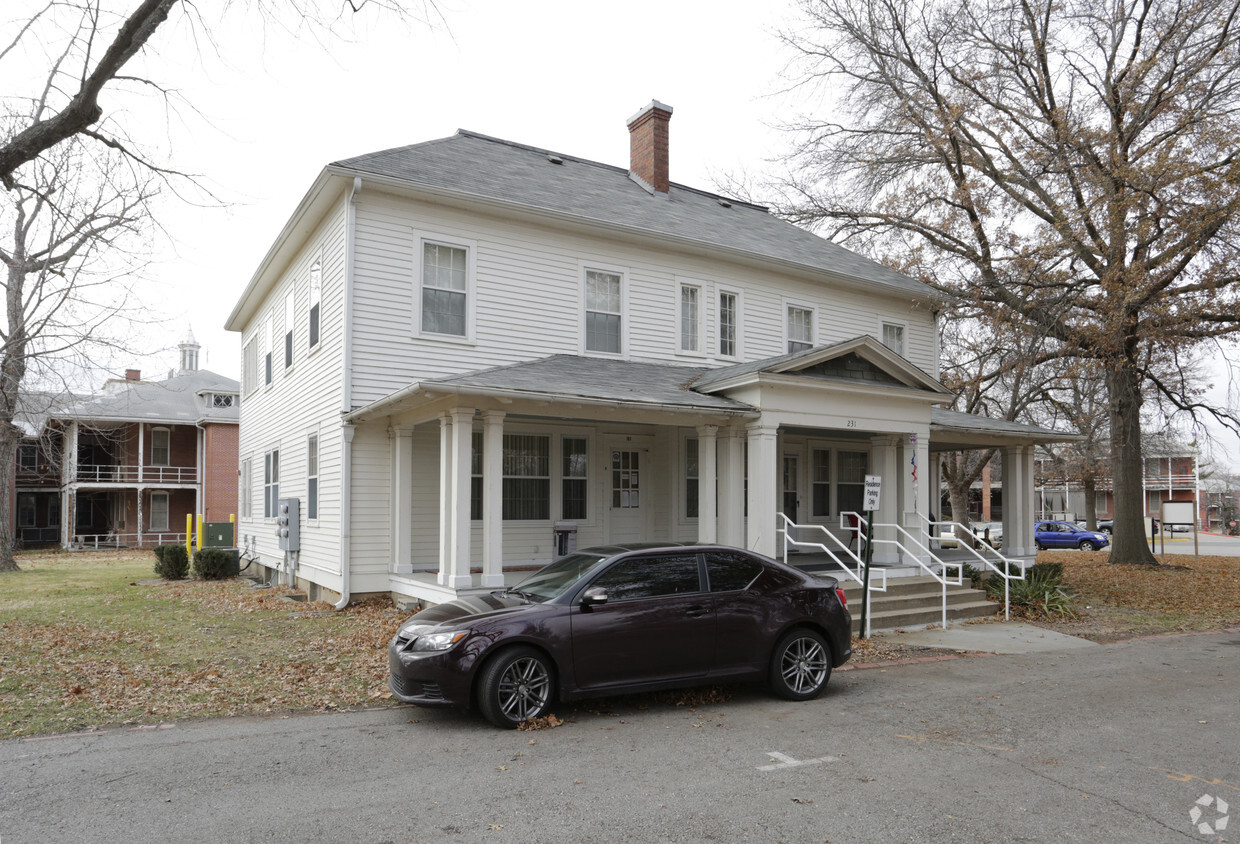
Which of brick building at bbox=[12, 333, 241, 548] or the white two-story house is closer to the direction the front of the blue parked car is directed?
the white two-story house

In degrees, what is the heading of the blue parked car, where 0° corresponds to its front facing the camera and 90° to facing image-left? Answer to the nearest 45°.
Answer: approximately 315°

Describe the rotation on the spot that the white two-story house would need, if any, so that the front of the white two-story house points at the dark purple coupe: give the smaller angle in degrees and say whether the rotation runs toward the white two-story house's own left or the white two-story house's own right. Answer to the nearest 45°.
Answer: approximately 45° to the white two-story house's own right

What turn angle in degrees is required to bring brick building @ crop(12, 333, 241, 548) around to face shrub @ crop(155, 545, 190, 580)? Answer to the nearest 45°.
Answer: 0° — it already faces it

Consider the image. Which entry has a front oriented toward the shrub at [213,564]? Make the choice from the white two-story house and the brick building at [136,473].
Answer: the brick building

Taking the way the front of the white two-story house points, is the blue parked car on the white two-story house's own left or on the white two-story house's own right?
on the white two-story house's own left

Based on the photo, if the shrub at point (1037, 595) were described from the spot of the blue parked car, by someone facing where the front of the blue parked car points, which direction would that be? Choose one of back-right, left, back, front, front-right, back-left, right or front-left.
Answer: front-right

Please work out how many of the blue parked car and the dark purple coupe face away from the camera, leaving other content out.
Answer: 0

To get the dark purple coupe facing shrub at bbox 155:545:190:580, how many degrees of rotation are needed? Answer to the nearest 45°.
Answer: approximately 90° to its right

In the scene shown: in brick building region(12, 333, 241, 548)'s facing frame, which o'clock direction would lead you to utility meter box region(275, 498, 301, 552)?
The utility meter box is roughly at 12 o'clock from the brick building.
